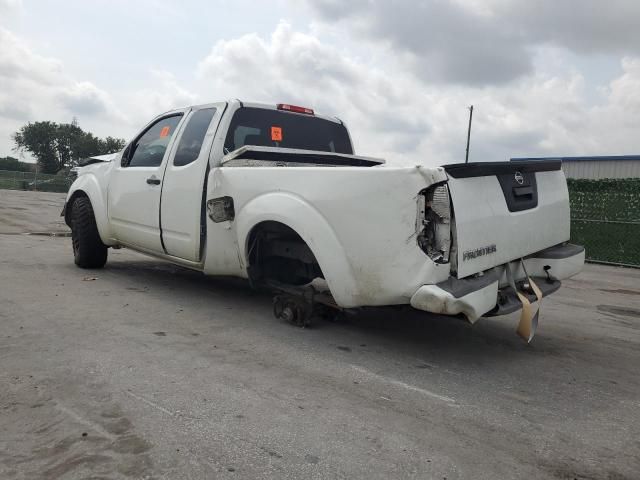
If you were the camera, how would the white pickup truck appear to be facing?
facing away from the viewer and to the left of the viewer
